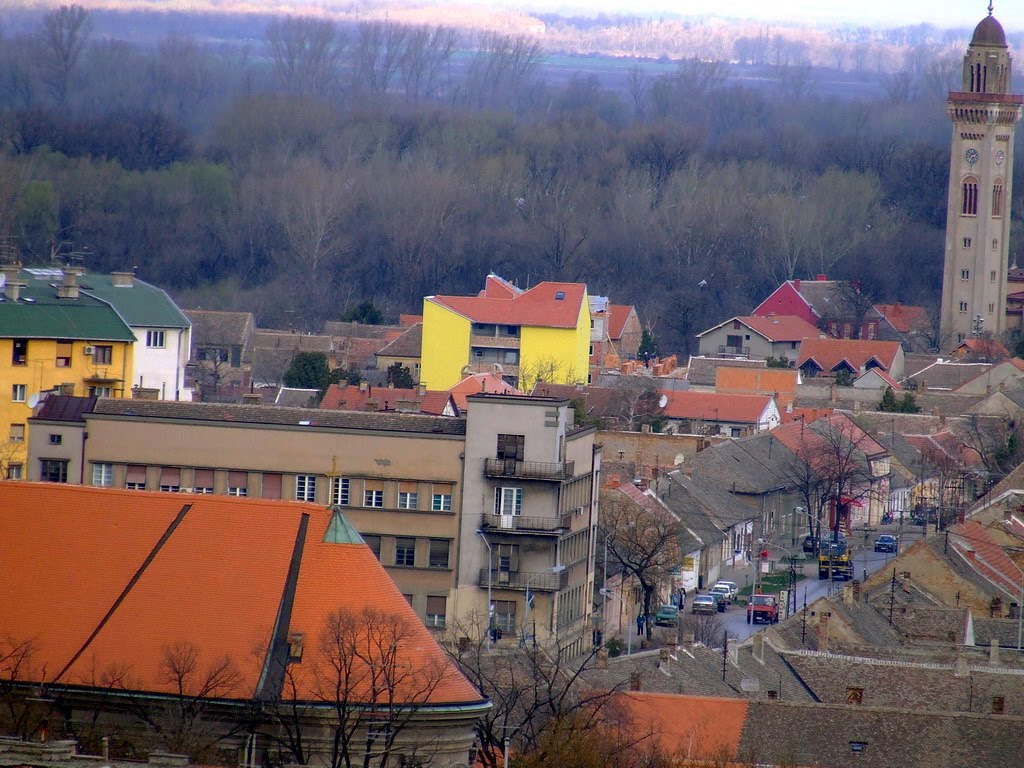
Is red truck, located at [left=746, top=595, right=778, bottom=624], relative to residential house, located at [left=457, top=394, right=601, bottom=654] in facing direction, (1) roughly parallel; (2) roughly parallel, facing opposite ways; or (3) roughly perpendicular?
roughly parallel

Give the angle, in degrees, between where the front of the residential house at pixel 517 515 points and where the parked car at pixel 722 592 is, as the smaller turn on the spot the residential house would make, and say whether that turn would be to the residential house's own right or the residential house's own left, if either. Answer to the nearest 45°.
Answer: approximately 135° to the residential house's own left

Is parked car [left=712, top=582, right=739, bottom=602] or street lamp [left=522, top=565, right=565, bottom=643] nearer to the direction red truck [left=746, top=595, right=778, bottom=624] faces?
the street lamp

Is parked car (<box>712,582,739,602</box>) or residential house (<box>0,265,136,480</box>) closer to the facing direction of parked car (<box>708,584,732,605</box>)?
the residential house

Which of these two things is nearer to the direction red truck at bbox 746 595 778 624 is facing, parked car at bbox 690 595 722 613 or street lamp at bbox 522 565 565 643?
the street lamp

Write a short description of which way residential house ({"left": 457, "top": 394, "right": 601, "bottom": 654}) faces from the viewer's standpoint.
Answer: facing the viewer

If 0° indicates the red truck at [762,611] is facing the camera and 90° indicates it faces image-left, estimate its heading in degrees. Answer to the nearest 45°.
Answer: approximately 0°

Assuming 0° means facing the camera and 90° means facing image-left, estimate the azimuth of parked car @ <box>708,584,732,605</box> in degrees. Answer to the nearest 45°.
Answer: approximately 45°
